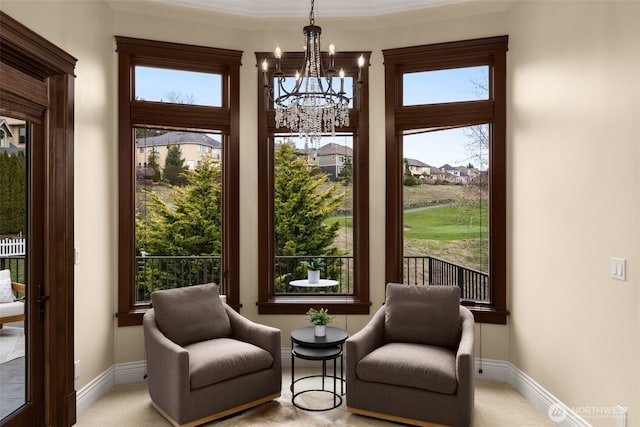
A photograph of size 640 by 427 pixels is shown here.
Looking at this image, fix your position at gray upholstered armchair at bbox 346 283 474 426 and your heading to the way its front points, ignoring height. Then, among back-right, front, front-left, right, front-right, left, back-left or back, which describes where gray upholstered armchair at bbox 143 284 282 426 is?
right

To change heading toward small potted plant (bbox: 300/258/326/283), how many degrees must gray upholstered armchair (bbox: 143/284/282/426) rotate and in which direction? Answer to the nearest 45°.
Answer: approximately 90° to its left

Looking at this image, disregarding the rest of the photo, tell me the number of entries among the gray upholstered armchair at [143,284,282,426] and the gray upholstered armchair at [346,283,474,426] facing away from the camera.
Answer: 0

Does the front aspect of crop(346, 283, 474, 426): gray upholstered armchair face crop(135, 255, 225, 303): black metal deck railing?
no

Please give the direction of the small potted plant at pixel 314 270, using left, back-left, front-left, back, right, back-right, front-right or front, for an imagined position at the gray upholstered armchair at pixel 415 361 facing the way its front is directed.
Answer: back-right

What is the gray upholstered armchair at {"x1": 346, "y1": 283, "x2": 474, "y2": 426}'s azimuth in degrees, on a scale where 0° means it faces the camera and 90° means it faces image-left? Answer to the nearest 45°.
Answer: approximately 0°

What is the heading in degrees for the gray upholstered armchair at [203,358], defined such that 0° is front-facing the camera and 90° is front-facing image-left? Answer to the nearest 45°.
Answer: approximately 315°
